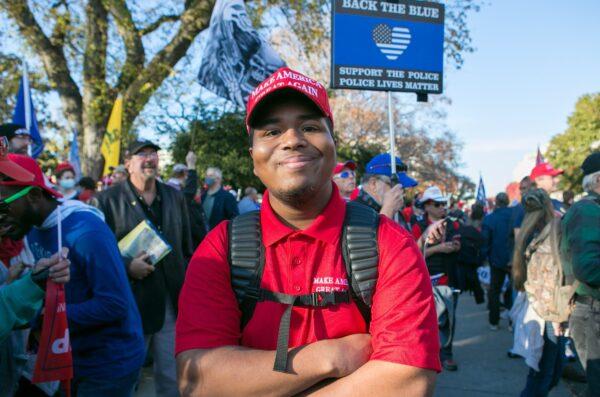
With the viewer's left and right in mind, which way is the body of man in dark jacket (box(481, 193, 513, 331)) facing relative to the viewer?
facing away from the viewer

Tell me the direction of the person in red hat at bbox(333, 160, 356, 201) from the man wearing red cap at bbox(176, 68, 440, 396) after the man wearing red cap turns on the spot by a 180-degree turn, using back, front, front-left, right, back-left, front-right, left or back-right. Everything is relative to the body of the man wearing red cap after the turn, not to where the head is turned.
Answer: front

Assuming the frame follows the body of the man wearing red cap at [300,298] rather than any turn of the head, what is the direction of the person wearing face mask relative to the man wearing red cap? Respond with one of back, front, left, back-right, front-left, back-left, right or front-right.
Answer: back

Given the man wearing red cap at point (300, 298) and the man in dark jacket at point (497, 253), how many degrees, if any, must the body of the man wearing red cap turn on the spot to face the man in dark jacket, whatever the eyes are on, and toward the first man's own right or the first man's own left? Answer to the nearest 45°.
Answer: approximately 135° to the first man's own left

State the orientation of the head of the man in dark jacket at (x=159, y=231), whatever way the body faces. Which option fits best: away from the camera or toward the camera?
toward the camera

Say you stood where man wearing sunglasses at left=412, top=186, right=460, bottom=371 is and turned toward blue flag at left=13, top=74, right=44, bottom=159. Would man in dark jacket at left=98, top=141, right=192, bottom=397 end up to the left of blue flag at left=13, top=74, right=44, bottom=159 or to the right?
left

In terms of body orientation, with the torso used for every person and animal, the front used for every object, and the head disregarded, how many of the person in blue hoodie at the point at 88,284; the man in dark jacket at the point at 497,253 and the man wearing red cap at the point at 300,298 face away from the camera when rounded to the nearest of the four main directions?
1

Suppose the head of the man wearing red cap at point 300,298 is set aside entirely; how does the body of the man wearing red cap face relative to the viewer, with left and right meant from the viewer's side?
facing the viewer
